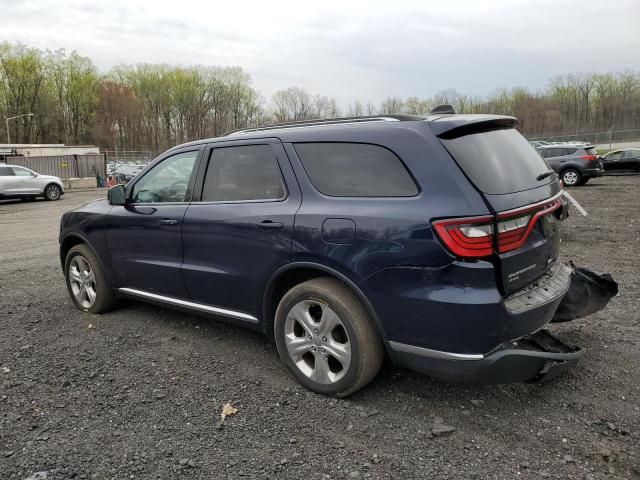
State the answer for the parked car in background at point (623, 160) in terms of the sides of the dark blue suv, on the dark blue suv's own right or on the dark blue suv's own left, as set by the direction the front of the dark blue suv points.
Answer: on the dark blue suv's own right

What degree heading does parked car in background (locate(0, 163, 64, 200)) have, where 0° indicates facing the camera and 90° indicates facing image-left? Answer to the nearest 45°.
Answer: approximately 270°

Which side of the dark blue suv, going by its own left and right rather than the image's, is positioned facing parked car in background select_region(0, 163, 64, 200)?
front

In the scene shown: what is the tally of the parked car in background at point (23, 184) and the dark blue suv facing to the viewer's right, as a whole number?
1

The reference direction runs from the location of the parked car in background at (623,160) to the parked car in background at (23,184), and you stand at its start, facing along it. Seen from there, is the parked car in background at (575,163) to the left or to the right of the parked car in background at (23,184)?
left

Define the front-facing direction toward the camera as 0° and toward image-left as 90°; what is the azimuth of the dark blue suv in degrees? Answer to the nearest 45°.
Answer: approximately 135°

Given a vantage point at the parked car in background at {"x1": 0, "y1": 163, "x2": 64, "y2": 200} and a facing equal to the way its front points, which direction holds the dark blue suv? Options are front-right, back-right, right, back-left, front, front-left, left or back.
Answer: right
